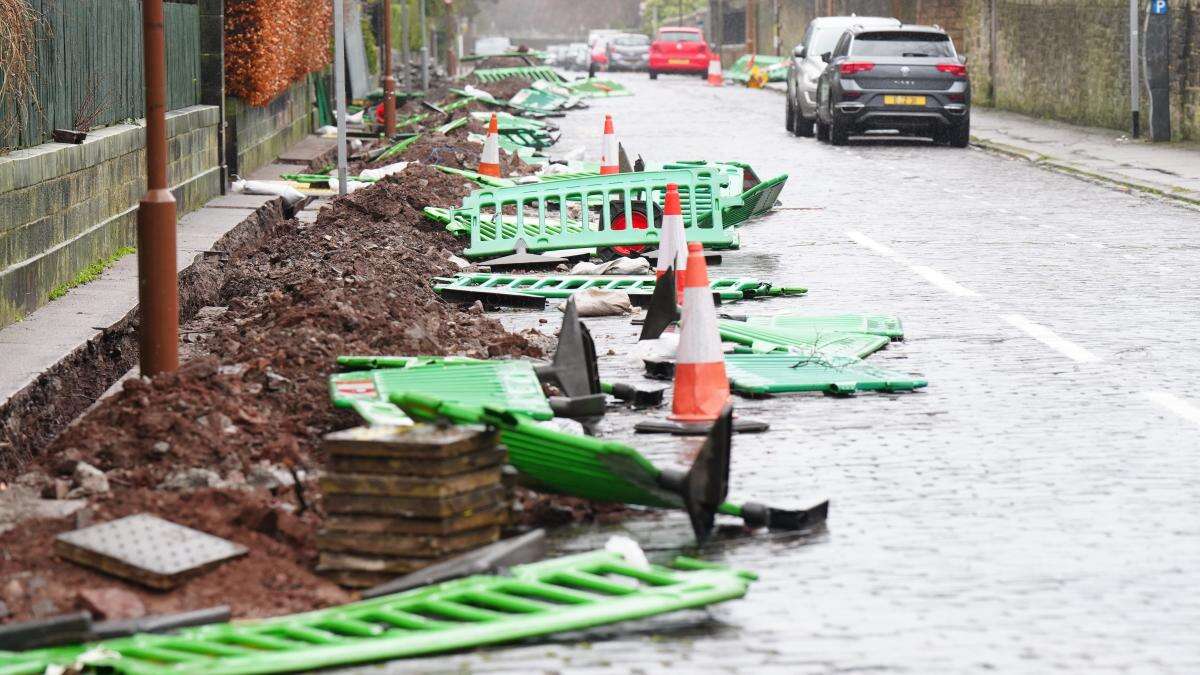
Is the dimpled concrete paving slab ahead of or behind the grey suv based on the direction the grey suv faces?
behind

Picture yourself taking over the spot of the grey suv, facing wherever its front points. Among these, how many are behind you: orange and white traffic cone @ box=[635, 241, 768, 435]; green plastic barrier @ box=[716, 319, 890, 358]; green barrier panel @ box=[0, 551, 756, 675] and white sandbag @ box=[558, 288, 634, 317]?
4

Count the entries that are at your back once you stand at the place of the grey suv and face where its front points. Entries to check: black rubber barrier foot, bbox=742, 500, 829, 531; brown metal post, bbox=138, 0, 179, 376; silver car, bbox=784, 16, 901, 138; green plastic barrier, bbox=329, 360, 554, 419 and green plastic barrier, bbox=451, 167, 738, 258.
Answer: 4

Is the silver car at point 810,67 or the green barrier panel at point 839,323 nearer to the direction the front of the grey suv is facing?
the silver car

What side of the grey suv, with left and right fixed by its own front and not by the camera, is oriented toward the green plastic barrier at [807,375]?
back

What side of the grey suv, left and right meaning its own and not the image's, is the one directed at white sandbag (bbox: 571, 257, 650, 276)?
back

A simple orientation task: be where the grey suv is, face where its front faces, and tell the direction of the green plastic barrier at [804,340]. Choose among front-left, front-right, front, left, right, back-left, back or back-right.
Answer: back

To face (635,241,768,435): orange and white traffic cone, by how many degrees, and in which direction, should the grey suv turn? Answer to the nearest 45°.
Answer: approximately 180°

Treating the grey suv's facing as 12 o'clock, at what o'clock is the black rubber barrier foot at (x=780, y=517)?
The black rubber barrier foot is roughly at 6 o'clock from the grey suv.

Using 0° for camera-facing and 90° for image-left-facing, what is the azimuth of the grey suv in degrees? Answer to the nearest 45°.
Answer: approximately 180°

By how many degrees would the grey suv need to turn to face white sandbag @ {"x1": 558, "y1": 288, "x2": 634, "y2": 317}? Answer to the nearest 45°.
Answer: approximately 180°

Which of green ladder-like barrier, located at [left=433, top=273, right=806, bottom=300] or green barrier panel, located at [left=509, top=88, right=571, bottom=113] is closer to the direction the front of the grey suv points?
the green barrier panel

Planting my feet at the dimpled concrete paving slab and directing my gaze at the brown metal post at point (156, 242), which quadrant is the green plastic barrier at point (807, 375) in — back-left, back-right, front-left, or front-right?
front-right

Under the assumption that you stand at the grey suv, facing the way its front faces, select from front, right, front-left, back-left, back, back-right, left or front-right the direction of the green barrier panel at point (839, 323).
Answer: back

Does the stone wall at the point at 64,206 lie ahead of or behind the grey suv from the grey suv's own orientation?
behind

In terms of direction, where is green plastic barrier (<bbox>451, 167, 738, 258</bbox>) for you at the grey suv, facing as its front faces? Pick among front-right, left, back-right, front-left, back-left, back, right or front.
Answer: back

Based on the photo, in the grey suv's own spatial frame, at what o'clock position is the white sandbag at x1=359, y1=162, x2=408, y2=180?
The white sandbag is roughly at 7 o'clock from the grey suv.

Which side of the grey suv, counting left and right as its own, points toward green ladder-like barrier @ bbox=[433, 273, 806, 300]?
back

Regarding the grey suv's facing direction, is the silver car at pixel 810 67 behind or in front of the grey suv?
in front
